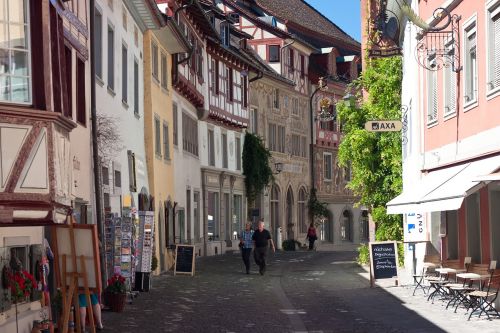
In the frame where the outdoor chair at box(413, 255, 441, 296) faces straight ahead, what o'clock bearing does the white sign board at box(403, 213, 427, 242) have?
The white sign board is roughly at 3 o'clock from the outdoor chair.

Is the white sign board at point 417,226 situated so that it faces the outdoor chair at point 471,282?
yes

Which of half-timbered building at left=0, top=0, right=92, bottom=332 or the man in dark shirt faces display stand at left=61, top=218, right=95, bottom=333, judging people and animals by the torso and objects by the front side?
the man in dark shirt

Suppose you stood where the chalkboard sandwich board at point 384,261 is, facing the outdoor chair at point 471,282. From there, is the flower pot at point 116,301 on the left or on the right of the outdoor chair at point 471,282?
right

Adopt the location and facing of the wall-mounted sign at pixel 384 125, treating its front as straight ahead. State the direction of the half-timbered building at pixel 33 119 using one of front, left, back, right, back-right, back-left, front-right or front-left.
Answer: front

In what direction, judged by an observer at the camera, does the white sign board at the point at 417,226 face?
facing the viewer

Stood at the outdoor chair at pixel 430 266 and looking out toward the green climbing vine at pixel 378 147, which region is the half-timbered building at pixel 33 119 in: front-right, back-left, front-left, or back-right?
back-left

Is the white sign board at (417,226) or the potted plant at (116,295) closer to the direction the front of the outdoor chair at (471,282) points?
the potted plant

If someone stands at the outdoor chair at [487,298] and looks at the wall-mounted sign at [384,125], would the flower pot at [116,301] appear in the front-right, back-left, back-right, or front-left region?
front-left

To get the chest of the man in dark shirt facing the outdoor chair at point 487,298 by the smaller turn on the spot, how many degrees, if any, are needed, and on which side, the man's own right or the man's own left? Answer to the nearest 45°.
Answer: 0° — they already face it

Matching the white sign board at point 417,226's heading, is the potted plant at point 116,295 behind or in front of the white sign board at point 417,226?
in front

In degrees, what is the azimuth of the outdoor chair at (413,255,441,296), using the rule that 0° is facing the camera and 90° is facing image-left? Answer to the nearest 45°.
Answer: approximately 90°

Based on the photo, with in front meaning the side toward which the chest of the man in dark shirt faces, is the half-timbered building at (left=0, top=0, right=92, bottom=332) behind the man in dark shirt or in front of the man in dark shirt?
in front

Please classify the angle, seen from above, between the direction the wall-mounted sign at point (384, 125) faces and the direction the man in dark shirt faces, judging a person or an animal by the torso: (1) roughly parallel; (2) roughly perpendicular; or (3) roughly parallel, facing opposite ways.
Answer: roughly parallel

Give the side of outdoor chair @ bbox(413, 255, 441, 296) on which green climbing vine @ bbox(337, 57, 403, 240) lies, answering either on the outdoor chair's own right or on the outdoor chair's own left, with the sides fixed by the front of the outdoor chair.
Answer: on the outdoor chair's own right
